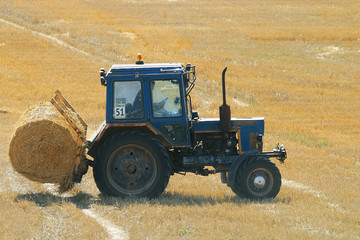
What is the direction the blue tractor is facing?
to the viewer's right

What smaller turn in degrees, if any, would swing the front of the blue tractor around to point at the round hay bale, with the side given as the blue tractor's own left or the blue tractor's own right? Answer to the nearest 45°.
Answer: approximately 180°
